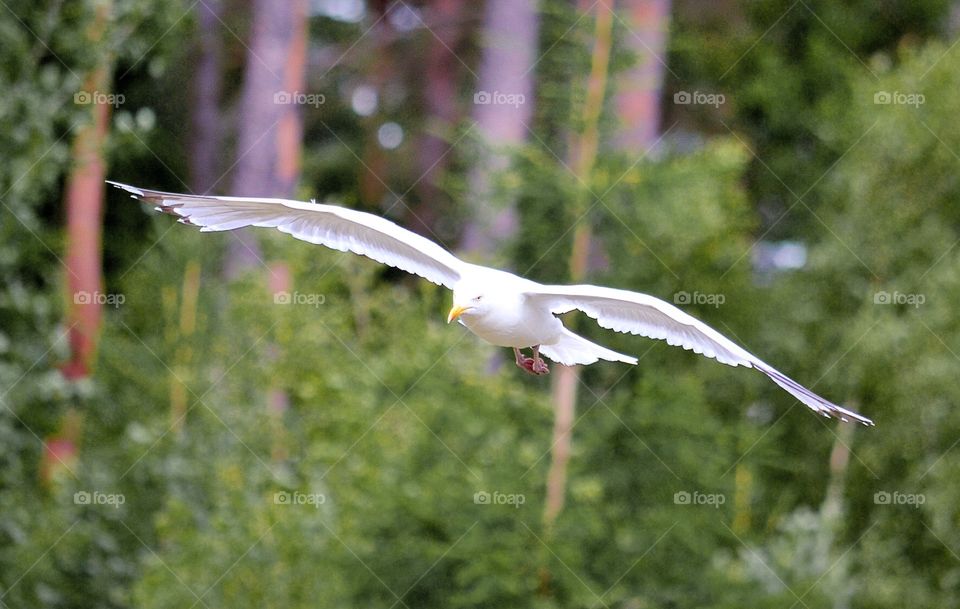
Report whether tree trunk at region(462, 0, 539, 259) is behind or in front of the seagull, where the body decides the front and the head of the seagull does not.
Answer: behind

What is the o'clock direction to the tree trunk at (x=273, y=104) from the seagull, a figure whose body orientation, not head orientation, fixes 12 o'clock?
The tree trunk is roughly at 4 o'clock from the seagull.

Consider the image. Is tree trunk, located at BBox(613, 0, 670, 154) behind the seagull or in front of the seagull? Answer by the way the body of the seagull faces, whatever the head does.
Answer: behind

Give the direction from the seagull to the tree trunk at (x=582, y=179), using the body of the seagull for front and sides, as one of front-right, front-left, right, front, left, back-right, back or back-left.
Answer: back-right

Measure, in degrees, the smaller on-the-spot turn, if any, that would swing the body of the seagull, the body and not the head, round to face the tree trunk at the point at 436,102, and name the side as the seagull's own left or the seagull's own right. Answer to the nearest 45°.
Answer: approximately 135° to the seagull's own right

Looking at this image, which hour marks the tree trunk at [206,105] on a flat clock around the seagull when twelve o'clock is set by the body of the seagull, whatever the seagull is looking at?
The tree trunk is roughly at 4 o'clock from the seagull.

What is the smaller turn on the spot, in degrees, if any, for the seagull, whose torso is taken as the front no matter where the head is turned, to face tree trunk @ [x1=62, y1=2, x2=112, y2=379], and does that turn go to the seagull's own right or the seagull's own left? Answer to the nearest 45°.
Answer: approximately 90° to the seagull's own right

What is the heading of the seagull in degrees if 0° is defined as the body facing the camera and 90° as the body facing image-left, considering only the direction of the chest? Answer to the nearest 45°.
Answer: approximately 45°
